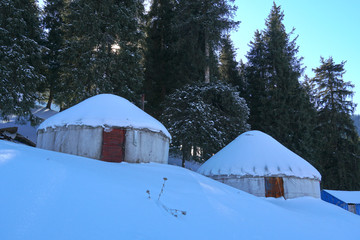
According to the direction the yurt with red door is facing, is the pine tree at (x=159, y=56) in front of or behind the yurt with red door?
behind

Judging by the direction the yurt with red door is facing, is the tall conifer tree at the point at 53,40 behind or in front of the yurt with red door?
behind

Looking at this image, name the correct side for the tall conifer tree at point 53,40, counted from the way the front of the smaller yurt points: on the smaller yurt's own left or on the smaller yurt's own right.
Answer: on the smaller yurt's own right

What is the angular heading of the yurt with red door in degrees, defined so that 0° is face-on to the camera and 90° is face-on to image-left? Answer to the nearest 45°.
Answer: approximately 0°

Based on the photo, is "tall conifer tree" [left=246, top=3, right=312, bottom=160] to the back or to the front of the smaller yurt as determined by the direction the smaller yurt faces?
to the back

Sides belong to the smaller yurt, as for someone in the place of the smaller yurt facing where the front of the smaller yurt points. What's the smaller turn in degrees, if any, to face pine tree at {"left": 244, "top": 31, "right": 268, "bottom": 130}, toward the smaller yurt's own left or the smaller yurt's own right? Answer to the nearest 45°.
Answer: approximately 180°

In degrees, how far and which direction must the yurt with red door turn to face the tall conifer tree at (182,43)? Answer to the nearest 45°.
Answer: approximately 135° to its left

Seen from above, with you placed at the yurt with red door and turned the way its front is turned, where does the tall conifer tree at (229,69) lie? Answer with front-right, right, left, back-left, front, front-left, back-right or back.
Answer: back-left

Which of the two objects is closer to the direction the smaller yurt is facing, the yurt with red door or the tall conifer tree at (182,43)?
the yurt with red door

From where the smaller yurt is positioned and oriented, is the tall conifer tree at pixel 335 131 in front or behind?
behind
